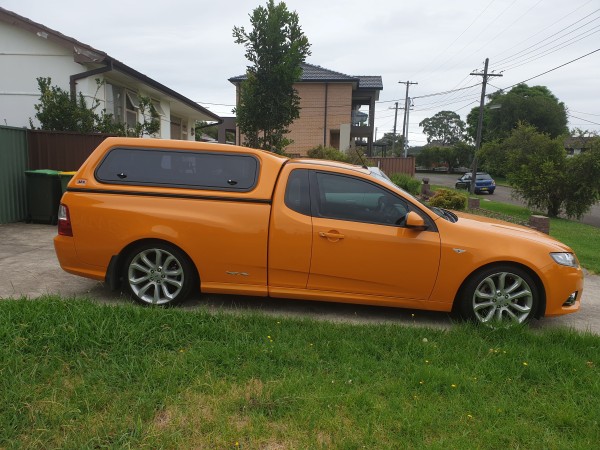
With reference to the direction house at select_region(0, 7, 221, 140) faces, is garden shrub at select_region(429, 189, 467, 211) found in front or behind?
in front

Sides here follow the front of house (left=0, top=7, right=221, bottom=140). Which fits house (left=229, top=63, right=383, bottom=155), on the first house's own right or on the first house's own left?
on the first house's own left

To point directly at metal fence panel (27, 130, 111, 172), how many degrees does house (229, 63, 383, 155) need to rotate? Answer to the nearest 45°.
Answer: approximately 90° to its right

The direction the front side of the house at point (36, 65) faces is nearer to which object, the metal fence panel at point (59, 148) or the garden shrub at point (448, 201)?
the garden shrub

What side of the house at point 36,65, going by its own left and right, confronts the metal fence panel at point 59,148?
right

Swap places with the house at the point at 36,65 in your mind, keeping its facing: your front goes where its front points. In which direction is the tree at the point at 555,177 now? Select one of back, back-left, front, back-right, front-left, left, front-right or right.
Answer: front

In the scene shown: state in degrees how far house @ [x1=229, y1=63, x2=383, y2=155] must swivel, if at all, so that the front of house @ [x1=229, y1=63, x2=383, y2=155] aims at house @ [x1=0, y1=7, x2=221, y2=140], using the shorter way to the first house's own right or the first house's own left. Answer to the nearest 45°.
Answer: approximately 90° to the first house's own right

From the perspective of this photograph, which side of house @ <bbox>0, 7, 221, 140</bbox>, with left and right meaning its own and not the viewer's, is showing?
right
